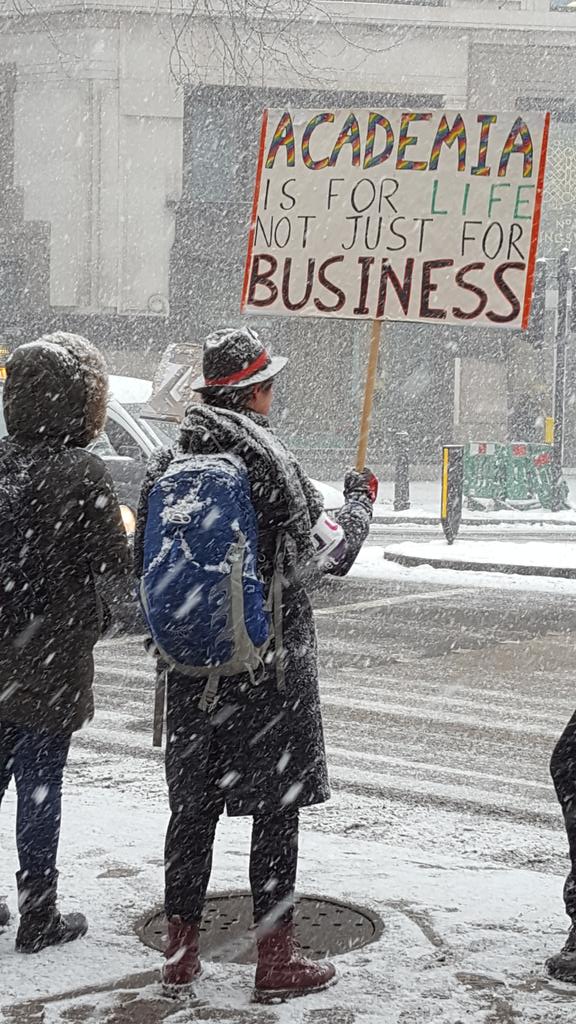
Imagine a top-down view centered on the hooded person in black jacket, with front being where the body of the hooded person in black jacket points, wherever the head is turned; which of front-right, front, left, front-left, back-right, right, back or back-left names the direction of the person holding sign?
right

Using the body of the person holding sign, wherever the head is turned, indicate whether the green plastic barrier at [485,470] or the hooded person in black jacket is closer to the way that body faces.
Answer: the green plastic barrier

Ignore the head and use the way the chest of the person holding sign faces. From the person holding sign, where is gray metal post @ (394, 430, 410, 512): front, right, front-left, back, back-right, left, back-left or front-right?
front-left

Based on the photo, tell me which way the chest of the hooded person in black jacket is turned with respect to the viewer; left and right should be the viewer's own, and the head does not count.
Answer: facing away from the viewer and to the right of the viewer

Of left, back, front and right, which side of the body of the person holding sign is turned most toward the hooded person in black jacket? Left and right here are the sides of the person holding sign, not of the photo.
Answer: left

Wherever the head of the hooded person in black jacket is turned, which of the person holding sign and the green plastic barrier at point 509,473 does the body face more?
the green plastic barrier

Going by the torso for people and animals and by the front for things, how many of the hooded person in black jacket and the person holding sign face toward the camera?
0

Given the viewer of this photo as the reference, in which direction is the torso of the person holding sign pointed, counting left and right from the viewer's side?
facing away from the viewer and to the right of the viewer

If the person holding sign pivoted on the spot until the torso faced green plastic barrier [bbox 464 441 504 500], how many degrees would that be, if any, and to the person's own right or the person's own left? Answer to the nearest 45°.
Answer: approximately 45° to the person's own left
